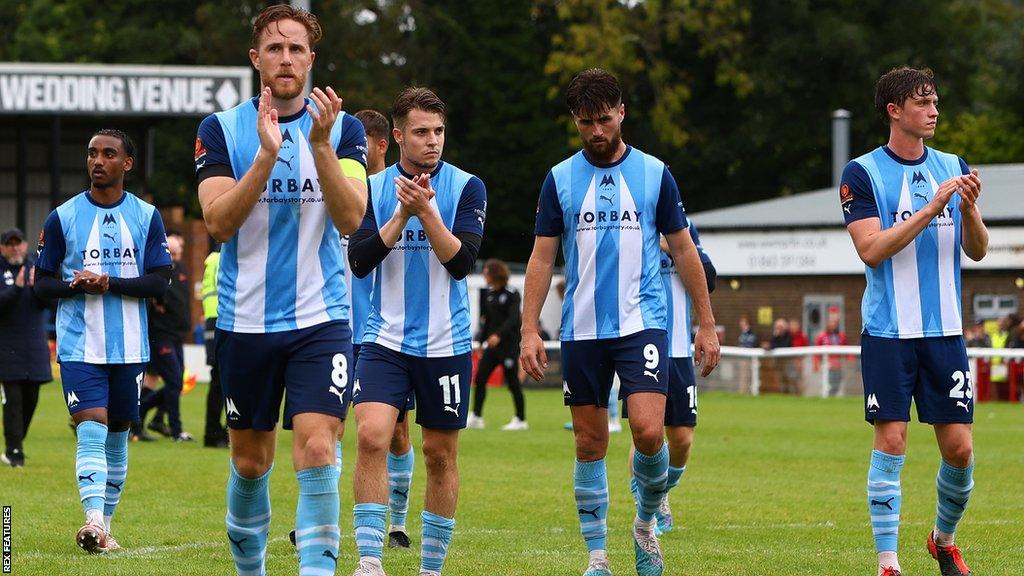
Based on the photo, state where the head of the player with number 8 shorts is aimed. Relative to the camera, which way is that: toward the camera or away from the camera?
toward the camera

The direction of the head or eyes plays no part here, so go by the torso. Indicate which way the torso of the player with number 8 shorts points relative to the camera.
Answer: toward the camera

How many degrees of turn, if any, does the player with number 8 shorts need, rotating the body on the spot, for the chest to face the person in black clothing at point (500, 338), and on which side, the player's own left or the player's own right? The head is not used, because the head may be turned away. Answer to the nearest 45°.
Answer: approximately 180°

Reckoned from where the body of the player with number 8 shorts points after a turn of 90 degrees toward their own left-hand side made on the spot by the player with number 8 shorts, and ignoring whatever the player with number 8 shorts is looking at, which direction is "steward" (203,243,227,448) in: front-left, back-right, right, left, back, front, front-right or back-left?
left

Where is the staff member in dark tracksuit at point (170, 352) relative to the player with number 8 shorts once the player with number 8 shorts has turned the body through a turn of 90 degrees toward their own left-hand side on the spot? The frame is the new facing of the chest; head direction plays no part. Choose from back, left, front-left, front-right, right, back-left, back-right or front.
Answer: left

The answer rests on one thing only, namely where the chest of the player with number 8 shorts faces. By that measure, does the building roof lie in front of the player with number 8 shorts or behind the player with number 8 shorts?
behind

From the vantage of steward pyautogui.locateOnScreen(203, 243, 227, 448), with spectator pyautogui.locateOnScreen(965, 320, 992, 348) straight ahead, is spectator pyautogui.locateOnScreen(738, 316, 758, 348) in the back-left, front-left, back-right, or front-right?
front-left

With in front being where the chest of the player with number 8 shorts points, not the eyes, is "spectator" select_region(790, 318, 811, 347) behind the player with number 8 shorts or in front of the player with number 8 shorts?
behind

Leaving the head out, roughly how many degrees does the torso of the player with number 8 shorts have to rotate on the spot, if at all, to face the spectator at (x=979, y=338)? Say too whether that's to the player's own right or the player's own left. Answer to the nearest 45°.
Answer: approximately 135° to the player's own left

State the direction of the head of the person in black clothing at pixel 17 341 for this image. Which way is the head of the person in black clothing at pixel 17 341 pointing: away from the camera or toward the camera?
toward the camera

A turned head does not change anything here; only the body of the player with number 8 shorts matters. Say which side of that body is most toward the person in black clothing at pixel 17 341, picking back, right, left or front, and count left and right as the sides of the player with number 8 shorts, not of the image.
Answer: back
